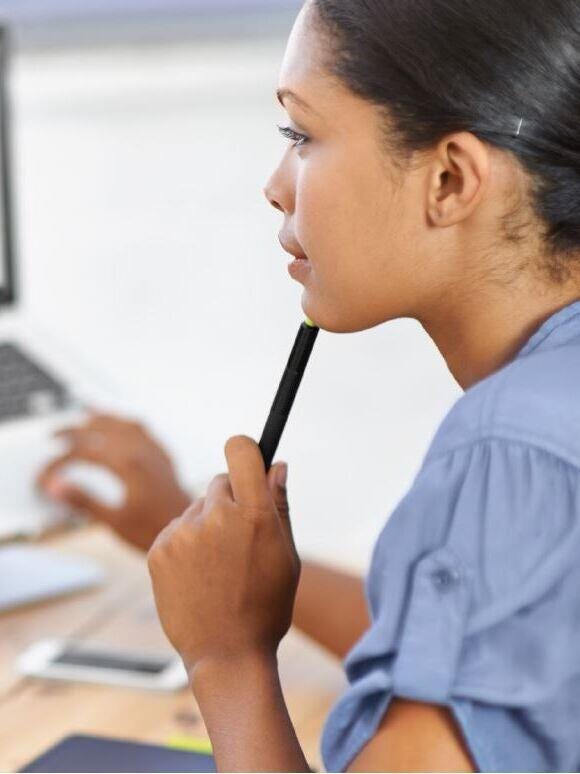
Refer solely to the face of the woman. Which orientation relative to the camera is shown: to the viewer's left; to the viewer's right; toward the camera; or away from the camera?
to the viewer's left

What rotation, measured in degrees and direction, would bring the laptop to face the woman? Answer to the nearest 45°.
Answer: approximately 45° to its right

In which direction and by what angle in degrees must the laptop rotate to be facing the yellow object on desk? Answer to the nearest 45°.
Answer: approximately 45° to its right

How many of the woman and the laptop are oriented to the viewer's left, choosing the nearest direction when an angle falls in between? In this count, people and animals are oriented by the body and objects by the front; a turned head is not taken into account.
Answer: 1

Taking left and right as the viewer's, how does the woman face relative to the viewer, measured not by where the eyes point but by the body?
facing to the left of the viewer
